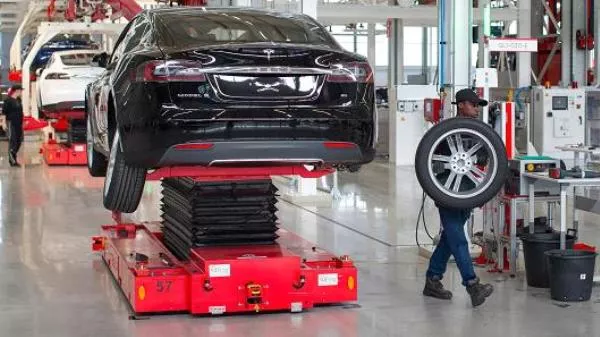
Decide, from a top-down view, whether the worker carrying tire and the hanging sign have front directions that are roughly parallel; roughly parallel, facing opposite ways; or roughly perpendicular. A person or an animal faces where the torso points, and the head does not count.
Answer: roughly perpendicular

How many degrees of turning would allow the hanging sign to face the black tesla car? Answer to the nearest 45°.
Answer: approximately 45° to its right

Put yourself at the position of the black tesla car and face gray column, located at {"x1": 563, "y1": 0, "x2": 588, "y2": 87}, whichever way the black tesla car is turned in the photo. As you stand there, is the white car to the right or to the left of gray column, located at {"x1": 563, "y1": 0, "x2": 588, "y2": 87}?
left

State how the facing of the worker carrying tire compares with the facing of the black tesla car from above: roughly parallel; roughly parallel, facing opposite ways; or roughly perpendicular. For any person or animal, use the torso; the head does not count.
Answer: roughly perpendicular

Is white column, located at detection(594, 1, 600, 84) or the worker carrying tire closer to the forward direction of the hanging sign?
the worker carrying tire

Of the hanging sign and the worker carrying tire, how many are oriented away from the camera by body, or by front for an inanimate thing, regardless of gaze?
0

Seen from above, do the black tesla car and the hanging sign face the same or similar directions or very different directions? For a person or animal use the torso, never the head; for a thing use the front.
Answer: very different directions

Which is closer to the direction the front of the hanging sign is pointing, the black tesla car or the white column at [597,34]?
the black tesla car

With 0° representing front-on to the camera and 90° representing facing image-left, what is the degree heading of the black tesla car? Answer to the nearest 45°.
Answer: approximately 180°

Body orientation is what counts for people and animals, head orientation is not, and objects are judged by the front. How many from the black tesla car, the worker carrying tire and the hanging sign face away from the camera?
1

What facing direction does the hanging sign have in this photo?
toward the camera
